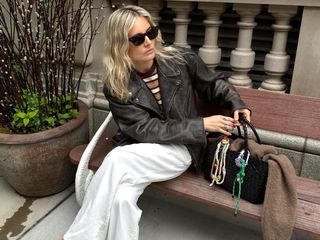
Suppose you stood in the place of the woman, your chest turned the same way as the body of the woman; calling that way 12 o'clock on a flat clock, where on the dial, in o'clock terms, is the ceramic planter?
The ceramic planter is roughly at 4 o'clock from the woman.

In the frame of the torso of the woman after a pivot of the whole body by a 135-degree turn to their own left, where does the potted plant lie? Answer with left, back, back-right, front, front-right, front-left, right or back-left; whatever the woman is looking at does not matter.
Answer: left

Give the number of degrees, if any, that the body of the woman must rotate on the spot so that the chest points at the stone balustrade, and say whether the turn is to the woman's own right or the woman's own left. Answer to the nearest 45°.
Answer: approximately 135° to the woman's own left

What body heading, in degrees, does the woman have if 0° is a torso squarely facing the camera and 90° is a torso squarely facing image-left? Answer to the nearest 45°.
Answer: approximately 0°

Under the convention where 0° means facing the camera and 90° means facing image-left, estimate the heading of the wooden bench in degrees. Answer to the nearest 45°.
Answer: approximately 45°
